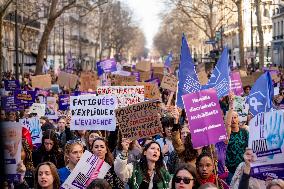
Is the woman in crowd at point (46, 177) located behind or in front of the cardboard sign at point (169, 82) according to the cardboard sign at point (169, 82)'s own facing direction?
in front

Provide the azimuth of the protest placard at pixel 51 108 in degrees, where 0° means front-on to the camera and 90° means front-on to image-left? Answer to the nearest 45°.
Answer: approximately 0°

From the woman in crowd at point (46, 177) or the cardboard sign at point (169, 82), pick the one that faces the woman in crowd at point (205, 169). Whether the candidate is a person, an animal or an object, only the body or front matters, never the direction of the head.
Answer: the cardboard sign

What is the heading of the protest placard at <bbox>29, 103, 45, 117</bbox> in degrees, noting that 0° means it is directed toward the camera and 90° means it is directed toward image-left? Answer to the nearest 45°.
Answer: approximately 0°

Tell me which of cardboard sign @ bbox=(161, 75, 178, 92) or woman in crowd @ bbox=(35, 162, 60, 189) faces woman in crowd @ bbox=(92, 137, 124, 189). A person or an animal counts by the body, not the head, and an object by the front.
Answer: the cardboard sign

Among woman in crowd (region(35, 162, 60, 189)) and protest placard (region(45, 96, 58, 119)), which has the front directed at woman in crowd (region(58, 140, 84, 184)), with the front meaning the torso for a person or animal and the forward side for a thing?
the protest placard

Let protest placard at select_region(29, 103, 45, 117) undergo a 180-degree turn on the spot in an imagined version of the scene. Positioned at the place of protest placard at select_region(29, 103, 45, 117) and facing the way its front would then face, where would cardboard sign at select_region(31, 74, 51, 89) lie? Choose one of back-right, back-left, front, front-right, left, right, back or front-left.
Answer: front

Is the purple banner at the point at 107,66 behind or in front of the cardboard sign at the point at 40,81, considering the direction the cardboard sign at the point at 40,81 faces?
behind

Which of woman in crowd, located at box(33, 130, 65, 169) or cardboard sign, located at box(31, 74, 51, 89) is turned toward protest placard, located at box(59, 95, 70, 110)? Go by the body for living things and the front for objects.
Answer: the cardboard sign

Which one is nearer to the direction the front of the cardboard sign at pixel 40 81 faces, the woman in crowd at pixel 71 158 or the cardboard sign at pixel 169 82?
the woman in crowd
